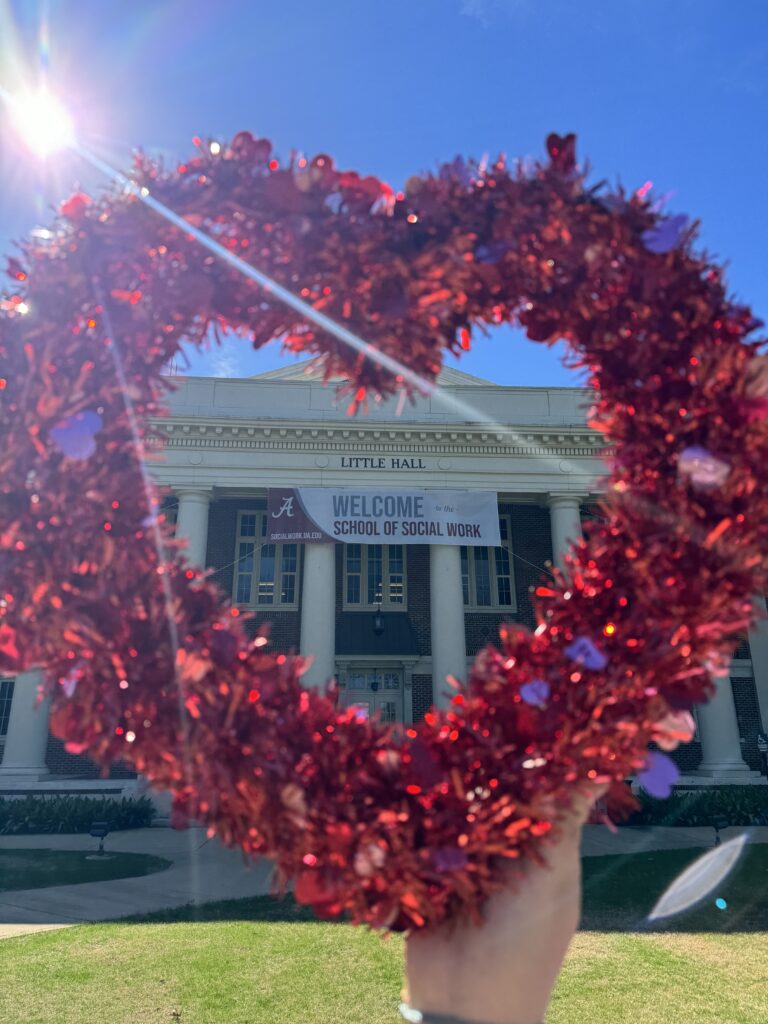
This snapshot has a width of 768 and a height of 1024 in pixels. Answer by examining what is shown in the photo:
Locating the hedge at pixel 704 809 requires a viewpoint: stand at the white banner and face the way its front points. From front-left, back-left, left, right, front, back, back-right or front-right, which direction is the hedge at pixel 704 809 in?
left

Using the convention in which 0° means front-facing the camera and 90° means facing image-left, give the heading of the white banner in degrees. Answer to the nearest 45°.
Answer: approximately 0°
